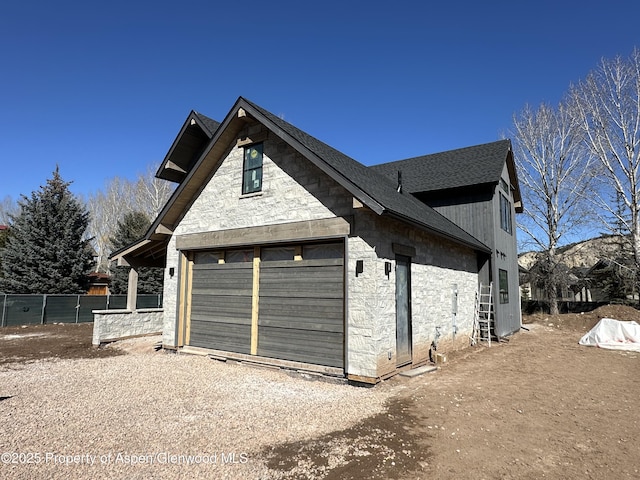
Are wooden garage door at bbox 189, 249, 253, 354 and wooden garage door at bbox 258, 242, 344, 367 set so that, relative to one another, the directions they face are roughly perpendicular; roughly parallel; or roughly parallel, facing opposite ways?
roughly parallel

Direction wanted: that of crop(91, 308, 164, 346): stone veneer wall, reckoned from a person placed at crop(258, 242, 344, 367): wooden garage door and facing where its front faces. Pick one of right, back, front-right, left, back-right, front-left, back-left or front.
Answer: right

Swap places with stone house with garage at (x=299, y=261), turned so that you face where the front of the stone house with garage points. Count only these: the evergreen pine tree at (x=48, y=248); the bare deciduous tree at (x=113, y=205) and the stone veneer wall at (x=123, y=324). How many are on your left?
0

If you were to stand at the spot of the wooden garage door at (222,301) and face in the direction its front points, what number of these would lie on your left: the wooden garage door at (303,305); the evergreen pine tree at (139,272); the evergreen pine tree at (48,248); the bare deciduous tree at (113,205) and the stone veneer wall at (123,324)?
1

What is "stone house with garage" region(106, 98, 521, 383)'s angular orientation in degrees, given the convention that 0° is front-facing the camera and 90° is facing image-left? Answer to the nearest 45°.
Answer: approximately 45°

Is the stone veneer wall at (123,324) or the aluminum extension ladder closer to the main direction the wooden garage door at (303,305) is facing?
the stone veneer wall

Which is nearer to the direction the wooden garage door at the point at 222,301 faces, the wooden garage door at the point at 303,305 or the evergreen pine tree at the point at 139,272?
the wooden garage door

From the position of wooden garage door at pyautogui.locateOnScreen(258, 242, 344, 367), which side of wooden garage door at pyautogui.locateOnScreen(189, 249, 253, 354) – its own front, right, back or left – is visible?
left

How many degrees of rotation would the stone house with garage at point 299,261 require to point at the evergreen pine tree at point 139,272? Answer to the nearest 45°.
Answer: approximately 90° to its right

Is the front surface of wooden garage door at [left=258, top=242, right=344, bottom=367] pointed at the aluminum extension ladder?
no

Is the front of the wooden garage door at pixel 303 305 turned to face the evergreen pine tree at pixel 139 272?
no

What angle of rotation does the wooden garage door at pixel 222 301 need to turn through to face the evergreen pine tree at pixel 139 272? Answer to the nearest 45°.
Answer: approximately 135° to its right

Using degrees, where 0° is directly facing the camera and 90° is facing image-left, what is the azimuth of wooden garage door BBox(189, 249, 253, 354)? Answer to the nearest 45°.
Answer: approximately 45°

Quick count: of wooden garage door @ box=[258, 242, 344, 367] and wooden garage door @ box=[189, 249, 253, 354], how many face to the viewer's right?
0

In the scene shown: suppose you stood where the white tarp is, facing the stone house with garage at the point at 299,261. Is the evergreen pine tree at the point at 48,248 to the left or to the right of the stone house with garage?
right

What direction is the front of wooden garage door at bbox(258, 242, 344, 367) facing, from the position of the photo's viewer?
facing the viewer and to the left of the viewer

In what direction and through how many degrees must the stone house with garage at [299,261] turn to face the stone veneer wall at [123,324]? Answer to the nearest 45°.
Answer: approximately 90° to its right
